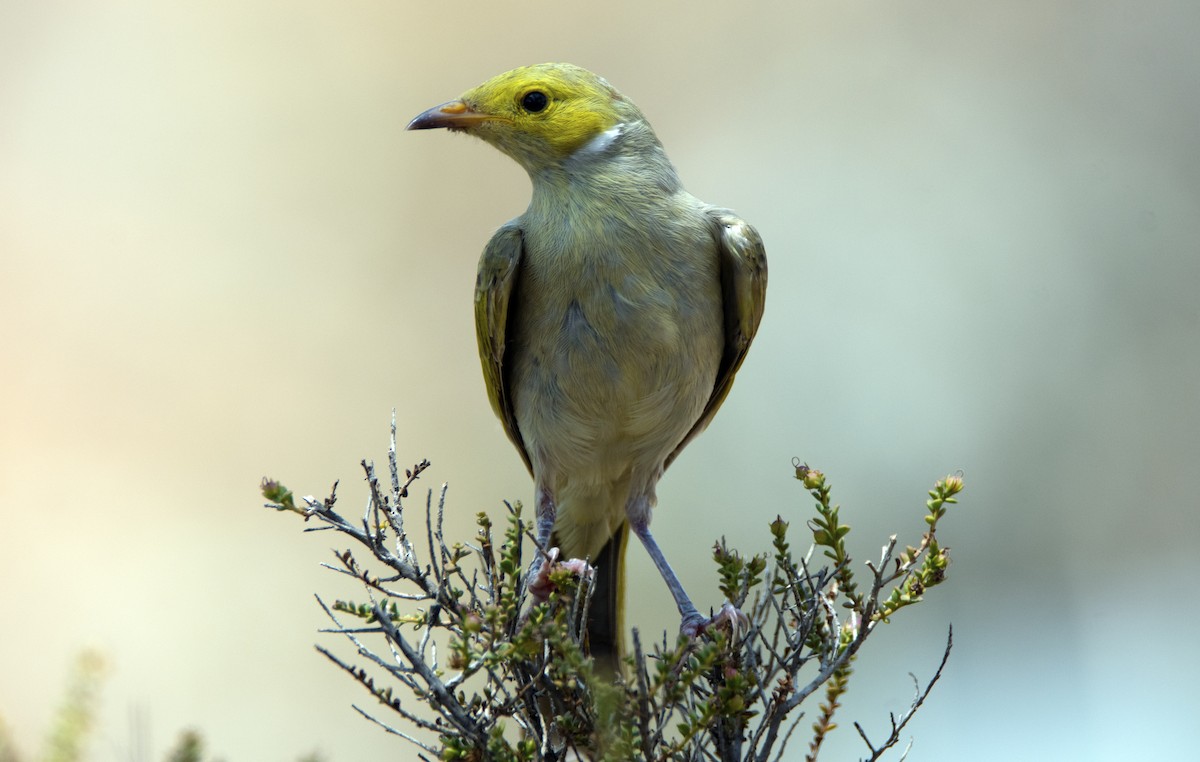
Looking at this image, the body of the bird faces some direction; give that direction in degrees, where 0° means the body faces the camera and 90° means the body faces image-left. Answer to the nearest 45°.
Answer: approximately 0°
